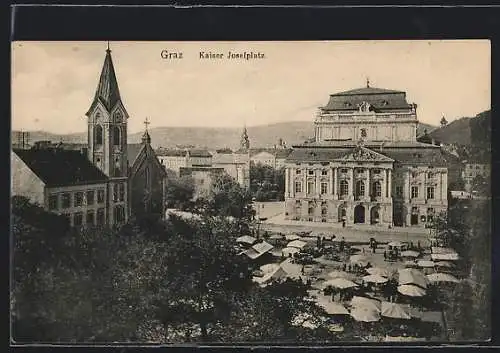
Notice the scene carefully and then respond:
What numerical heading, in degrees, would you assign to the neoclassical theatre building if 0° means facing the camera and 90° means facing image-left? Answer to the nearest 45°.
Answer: approximately 0°

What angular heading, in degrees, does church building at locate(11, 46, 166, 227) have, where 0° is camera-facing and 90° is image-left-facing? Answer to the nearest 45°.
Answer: approximately 315°

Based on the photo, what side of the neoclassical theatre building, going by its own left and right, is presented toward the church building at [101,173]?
right

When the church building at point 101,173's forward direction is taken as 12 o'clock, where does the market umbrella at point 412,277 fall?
The market umbrella is roughly at 11 o'clock from the church building.

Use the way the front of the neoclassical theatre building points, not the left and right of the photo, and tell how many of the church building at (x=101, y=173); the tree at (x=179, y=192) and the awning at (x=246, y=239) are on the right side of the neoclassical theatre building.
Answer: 3
